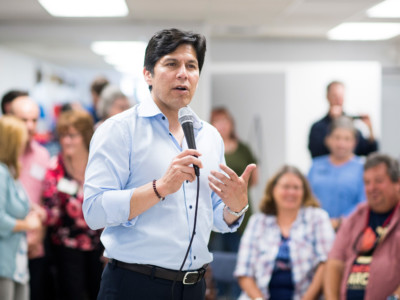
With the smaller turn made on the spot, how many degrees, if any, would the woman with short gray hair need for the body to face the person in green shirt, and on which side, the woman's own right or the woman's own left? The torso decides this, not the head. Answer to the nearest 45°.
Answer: approximately 135° to the woman's own right

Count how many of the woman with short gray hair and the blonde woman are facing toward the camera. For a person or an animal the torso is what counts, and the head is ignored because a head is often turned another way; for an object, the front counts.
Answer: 1

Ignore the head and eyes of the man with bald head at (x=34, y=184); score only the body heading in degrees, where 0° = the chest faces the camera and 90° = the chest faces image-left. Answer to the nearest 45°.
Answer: approximately 315°

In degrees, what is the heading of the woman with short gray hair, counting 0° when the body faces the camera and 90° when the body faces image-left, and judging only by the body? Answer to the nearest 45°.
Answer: approximately 0°

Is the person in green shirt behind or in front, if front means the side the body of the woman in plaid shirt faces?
behind

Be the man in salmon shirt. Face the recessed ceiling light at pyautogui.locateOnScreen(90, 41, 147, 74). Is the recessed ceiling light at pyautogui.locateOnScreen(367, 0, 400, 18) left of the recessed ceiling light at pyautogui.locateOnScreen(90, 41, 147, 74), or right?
right

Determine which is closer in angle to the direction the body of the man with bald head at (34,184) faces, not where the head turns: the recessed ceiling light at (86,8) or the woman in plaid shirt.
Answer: the woman in plaid shirt

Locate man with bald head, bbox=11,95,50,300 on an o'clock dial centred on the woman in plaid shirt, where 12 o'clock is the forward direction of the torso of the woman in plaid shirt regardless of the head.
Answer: The man with bald head is roughly at 3 o'clock from the woman in plaid shirt.

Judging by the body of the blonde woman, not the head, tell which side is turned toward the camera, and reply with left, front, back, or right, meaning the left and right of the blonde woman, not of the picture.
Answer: right

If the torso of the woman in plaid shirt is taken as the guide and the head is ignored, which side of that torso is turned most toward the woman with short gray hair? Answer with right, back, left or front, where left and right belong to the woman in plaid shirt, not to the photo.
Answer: back

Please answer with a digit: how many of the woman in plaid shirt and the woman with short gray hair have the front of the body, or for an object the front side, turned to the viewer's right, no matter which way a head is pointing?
0
